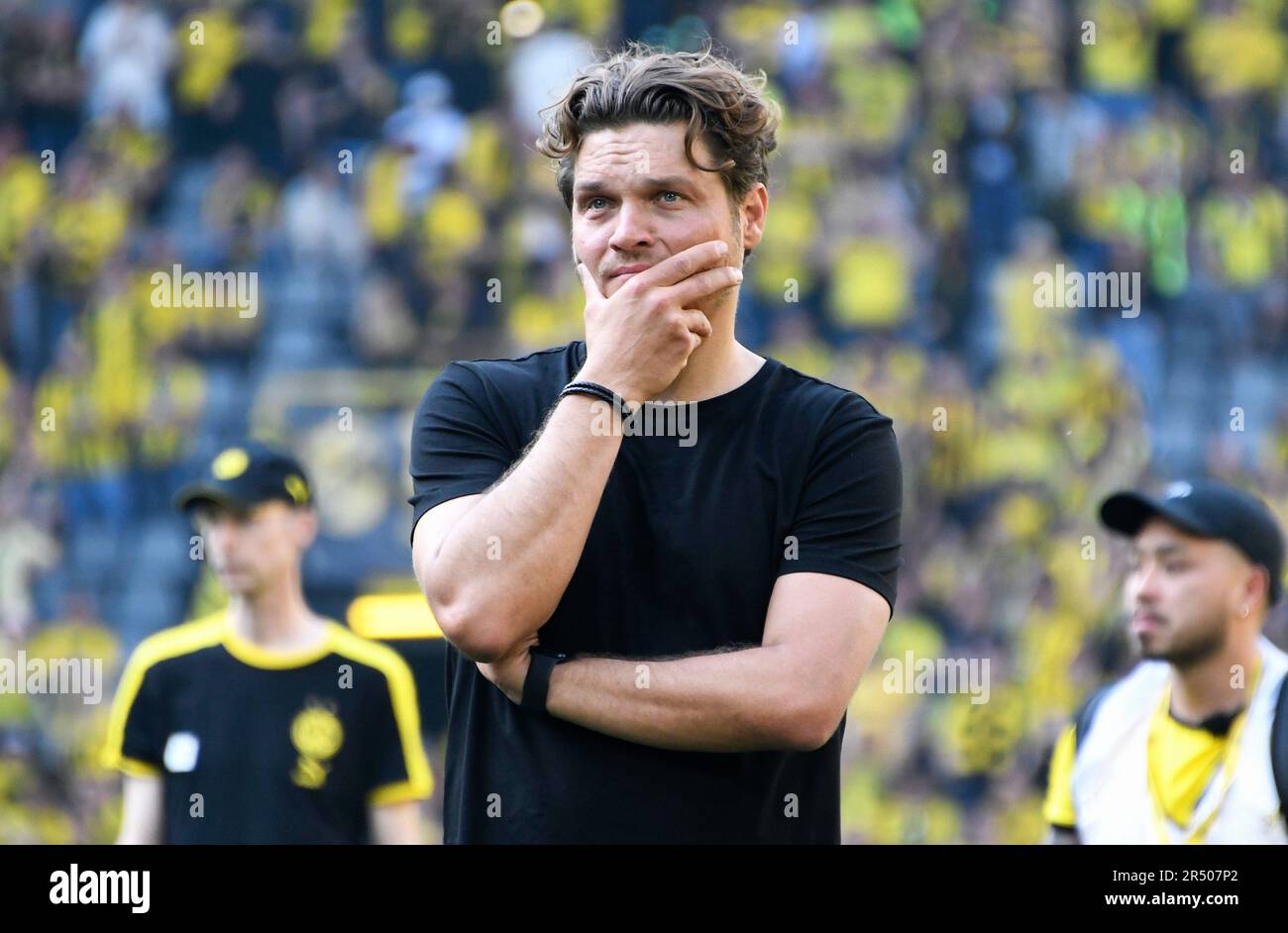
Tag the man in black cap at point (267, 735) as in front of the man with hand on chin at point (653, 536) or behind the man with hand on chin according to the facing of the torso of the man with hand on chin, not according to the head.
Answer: behind

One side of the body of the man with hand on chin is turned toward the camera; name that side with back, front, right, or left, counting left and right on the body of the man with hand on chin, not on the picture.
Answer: front

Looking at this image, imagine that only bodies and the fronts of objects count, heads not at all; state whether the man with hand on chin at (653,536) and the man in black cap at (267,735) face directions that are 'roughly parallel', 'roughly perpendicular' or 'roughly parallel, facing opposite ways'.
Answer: roughly parallel

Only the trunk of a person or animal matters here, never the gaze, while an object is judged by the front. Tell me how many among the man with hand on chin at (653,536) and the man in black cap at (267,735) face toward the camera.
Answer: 2

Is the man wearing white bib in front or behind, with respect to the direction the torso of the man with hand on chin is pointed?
behind

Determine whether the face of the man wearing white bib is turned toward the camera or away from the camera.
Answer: toward the camera

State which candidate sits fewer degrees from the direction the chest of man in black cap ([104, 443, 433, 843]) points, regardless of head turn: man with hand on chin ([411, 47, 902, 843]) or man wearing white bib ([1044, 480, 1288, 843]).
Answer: the man with hand on chin

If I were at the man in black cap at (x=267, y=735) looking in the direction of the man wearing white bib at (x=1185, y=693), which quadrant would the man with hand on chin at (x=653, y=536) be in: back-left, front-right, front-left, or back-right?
front-right

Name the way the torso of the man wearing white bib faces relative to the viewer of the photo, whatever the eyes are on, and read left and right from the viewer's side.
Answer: facing the viewer and to the left of the viewer

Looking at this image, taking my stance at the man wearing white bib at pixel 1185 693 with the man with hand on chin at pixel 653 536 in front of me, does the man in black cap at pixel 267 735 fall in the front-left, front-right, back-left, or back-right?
front-right

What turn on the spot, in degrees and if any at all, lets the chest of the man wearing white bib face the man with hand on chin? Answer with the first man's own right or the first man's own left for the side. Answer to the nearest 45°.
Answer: approximately 45° to the first man's own left

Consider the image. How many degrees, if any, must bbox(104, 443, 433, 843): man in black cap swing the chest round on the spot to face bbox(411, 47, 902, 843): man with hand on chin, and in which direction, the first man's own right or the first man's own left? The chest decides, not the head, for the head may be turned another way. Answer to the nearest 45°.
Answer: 0° — they already face them

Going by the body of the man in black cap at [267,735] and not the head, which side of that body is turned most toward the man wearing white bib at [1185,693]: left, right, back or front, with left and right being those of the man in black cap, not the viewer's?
left

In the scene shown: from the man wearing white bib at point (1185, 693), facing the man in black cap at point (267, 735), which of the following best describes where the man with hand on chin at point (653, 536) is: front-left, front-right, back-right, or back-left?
front-left
